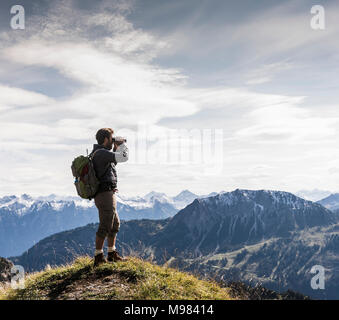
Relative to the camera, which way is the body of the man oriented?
to the viewer's right
